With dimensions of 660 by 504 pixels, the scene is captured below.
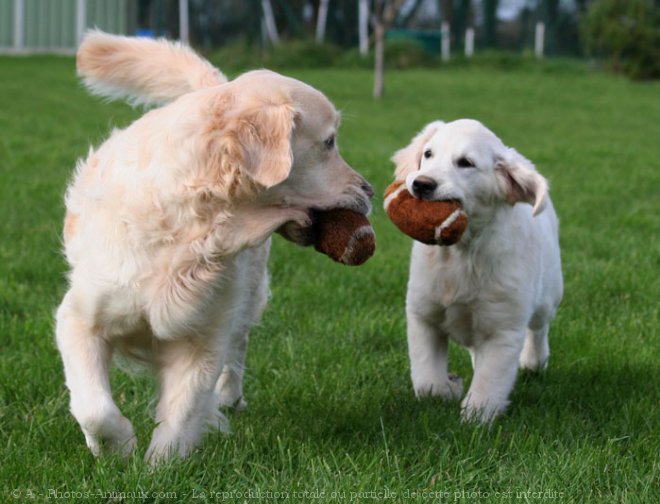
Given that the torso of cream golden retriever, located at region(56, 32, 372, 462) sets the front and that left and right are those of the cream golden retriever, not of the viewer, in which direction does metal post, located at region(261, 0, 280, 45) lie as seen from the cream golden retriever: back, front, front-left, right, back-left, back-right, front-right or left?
back

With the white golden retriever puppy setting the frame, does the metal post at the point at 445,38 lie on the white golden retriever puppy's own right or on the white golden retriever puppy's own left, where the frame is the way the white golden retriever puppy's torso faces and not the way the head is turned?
on the white golden retriever puppy's own right

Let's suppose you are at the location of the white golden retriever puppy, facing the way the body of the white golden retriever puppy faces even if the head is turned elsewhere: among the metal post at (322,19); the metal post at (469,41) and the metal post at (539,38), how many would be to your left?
0

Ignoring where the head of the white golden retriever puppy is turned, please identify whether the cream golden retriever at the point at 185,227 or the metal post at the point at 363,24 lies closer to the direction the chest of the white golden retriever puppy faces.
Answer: the cream golden retriever

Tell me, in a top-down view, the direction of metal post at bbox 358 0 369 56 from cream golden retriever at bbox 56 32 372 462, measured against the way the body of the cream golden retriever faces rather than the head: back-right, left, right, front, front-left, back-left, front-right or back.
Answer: back

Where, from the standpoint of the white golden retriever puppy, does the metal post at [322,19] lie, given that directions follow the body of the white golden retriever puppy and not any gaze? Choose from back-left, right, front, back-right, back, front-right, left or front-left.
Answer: back-right

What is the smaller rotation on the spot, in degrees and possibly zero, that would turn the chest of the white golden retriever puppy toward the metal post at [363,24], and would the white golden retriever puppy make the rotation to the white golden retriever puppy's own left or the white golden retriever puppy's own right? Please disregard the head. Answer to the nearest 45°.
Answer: approximately 135° to the white golden retriever puppy's own right

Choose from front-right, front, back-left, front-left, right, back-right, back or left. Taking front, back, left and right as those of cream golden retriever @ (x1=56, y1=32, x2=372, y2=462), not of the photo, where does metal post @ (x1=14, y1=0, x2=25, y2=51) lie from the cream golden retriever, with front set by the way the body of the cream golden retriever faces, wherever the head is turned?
back

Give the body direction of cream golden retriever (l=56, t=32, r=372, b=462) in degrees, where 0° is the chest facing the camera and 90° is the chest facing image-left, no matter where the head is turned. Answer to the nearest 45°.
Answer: approximately 0°
